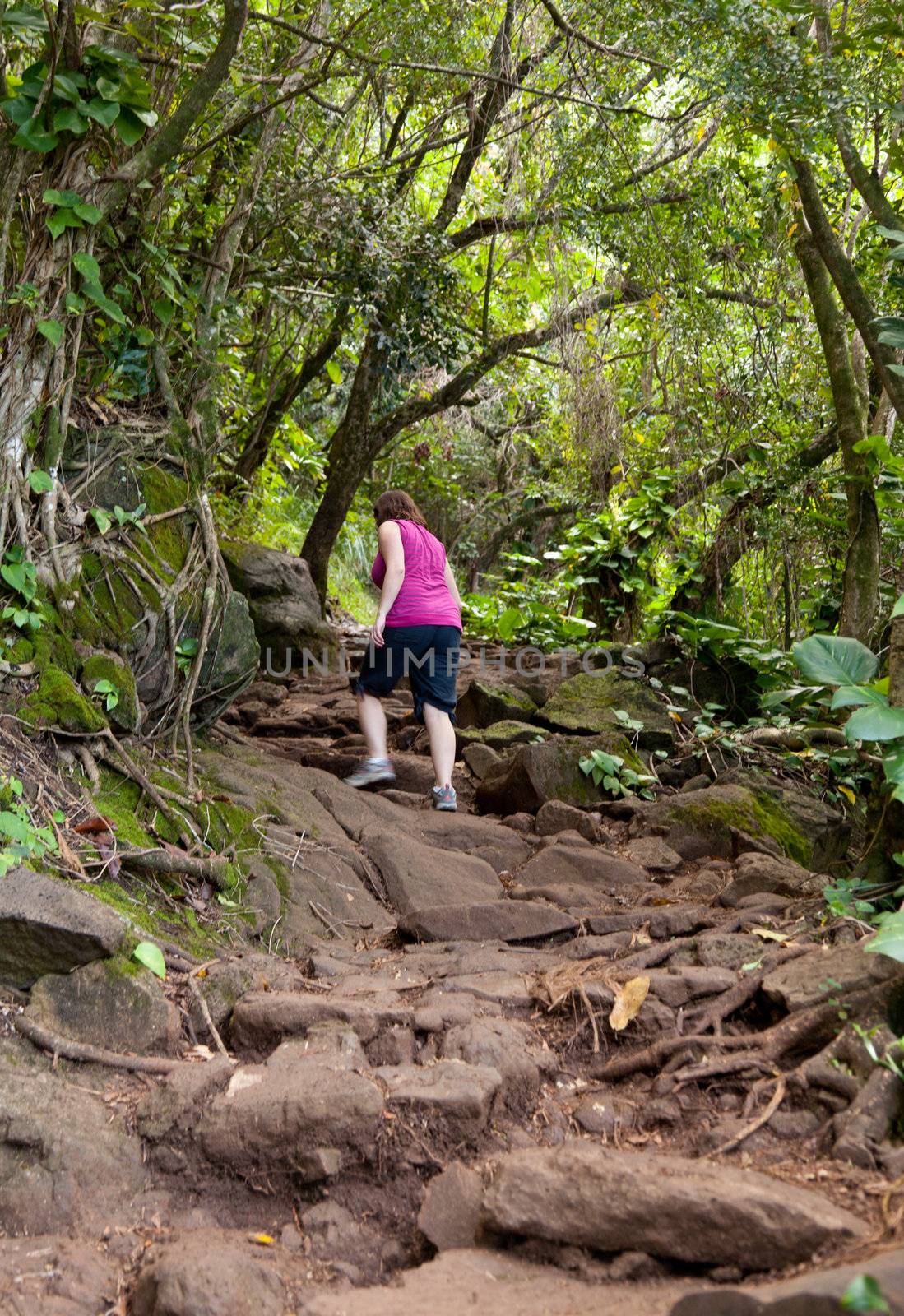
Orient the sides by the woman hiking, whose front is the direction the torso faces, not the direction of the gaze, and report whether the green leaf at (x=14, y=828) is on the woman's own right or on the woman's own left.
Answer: on the woman's own left

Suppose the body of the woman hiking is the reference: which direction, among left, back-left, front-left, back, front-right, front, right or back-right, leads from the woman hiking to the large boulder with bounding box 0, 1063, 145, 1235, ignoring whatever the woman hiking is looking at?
back-left

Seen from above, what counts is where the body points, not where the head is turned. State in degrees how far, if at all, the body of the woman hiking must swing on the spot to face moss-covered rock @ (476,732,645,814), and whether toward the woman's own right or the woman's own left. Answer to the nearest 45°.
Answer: approximately 135° to the woman's own right

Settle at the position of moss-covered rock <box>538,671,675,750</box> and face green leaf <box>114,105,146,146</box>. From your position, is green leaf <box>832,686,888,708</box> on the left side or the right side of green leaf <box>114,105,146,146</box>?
left

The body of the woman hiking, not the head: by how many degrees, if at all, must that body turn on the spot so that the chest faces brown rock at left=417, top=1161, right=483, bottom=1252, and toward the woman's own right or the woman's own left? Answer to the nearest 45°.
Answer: approximately 135° to the woman's own left

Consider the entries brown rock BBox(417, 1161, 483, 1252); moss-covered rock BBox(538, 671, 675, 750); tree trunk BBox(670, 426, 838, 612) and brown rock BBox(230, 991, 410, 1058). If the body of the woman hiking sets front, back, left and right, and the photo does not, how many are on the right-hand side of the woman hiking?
2

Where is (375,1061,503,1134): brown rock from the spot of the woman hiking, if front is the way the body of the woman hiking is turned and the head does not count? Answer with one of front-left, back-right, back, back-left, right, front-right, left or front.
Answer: back-left

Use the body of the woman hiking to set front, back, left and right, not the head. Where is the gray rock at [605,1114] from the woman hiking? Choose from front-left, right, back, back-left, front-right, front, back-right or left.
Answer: back-left

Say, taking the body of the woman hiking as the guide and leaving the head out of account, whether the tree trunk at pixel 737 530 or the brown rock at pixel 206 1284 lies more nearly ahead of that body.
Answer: the tree trunk

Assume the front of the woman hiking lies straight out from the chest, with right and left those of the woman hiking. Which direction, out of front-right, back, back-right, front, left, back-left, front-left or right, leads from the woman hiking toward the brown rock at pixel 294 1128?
back-left

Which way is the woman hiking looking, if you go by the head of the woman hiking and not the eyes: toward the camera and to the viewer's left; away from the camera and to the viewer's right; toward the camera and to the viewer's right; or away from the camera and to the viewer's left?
away from the camera and to the viewer's left

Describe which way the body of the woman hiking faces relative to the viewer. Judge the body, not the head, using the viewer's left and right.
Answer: facing away from the viewer and to the left of the viewer

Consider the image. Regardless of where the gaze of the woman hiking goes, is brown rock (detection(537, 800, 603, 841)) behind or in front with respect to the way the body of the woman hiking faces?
behind

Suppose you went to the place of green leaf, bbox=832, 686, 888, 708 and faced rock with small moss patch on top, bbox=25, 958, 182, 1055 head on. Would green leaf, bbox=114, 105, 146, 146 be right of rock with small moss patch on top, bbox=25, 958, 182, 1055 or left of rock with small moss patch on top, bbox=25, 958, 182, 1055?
right

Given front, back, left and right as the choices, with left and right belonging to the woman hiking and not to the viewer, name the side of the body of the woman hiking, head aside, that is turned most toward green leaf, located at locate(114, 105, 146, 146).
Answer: left

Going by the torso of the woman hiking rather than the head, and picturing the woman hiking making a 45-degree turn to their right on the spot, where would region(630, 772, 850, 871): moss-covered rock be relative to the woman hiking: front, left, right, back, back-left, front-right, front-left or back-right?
right

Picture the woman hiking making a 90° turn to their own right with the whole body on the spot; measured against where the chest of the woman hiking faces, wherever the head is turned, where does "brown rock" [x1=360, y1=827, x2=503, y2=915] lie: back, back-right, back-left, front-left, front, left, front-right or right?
back-right
